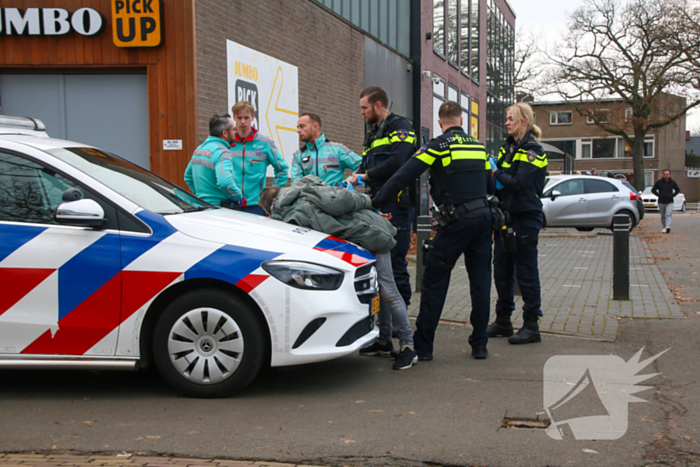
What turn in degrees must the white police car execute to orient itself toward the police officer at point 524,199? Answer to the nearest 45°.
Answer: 0° — it already faces them

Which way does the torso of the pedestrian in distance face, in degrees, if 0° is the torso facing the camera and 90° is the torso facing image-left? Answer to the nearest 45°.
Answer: approximately 0°

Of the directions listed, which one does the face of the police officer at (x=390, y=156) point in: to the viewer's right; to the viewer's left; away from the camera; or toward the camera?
to the viewer's left

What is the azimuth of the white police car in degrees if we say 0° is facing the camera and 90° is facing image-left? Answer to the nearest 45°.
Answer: approximately 270°

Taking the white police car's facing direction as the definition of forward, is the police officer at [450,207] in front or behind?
in front

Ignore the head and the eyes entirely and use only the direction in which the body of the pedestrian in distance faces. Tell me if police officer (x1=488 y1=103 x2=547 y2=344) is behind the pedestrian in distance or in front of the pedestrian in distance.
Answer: in front

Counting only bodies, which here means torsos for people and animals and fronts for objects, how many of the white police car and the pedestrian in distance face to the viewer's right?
1

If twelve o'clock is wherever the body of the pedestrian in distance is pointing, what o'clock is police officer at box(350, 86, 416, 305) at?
The police officer is roughly at 12 o'clock from the pedestrian in distance.

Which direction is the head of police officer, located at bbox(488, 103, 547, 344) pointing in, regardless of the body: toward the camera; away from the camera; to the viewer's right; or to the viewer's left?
to the viewer's left

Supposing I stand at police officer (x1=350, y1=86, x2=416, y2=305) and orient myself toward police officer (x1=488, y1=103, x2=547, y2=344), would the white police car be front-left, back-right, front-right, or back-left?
back-right

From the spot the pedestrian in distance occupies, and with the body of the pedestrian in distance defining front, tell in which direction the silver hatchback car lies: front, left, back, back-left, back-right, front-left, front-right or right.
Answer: front-right
